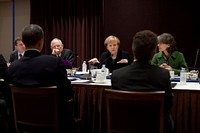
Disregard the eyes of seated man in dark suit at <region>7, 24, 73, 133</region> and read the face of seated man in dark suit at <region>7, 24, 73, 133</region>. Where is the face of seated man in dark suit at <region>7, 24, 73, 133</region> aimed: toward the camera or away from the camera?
away from the camera

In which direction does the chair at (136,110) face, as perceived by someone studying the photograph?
facing away from the viewer

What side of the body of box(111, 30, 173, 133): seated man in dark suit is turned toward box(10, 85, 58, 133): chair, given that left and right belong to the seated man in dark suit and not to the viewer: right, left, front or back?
left

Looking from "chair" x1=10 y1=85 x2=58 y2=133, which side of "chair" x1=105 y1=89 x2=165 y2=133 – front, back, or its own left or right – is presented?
left

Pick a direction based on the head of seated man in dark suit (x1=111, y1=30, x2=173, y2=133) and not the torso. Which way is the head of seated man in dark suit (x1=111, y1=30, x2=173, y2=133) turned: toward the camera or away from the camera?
away from the camera

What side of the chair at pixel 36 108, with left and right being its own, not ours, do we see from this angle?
back

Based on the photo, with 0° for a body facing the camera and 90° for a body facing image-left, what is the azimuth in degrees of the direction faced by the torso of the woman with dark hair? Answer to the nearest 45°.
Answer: approximately 45°

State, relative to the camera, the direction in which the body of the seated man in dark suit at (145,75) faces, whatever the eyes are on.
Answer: away from the camera
